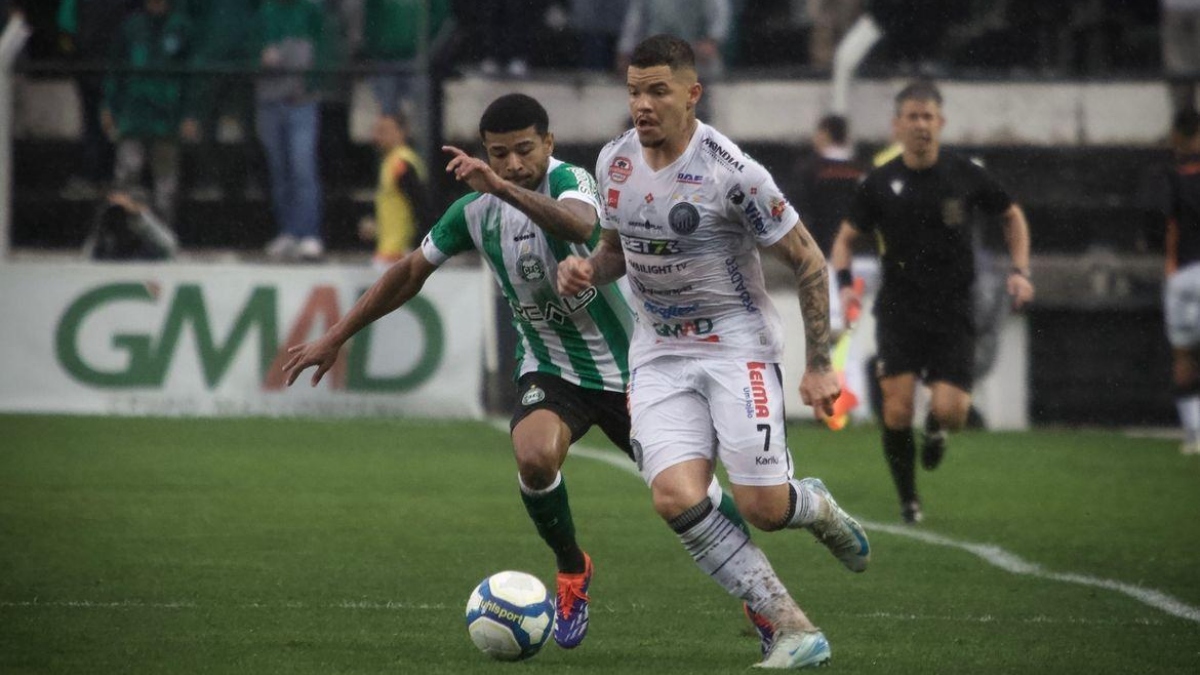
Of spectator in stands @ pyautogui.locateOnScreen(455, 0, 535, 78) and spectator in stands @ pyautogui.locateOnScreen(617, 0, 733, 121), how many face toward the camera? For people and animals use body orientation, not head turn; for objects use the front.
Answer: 2

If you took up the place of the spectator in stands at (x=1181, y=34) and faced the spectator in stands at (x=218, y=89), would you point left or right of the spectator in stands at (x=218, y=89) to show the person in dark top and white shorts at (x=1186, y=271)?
left

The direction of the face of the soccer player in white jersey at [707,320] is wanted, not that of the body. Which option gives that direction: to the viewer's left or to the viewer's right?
to the viewer's left

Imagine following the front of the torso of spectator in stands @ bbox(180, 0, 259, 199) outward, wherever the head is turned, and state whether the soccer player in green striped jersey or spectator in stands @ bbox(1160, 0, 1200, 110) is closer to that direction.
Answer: the soccer player in green striped jersey

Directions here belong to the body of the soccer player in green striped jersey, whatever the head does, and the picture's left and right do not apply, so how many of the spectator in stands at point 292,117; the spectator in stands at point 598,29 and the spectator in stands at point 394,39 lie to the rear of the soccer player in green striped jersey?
3

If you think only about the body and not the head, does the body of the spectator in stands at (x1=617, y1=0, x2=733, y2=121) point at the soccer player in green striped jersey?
yes

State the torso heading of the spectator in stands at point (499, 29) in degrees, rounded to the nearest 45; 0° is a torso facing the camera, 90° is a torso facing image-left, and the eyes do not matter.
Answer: approximately 0°

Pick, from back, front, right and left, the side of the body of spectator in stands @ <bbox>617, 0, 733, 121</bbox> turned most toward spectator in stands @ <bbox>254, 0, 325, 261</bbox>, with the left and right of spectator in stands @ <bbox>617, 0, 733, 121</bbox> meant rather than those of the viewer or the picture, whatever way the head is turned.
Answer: right

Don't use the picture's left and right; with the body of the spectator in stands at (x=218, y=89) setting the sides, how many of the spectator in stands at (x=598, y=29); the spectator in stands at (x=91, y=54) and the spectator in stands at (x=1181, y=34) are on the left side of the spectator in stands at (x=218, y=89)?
2

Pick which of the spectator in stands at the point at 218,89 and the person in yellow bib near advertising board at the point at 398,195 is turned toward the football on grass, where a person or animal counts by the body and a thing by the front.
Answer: the spectator in stands at the point at 218,89

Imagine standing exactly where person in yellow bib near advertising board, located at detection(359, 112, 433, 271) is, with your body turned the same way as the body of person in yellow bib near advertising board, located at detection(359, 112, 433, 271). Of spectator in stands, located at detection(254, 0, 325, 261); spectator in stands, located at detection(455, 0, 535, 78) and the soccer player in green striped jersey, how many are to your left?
1

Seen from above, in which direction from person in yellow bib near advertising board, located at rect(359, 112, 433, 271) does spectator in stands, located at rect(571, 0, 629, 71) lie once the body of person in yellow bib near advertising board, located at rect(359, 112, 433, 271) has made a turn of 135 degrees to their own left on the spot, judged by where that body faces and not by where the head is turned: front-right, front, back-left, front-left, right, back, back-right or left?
left
